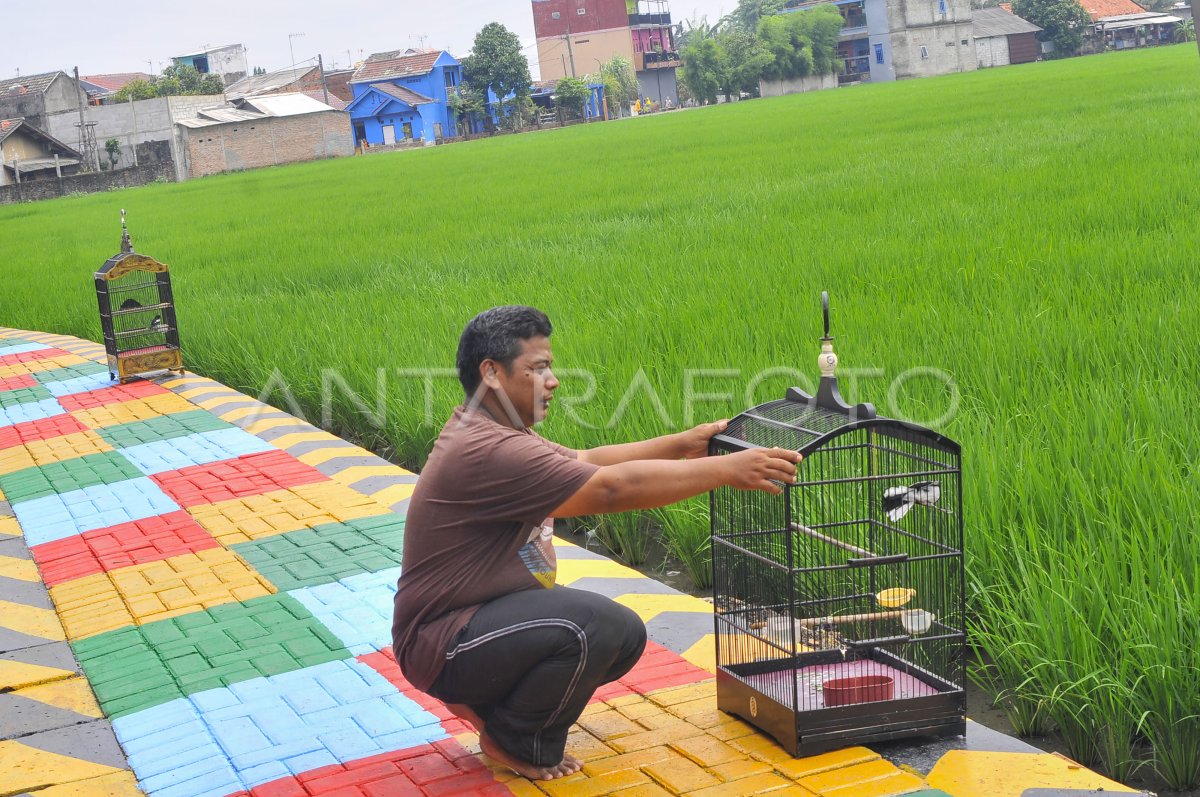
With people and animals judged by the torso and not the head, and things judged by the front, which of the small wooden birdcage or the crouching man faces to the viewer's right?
the crouching man

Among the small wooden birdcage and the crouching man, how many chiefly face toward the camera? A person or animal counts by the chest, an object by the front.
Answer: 1

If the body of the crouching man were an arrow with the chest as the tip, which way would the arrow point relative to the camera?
to the viewer's right

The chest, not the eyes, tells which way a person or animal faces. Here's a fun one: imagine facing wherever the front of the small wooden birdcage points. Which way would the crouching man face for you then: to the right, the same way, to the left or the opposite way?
to the left

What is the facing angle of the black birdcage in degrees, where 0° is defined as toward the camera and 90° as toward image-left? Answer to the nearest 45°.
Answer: approximately 315°

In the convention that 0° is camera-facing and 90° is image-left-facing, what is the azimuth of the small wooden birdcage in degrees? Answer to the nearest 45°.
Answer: approximately 0°

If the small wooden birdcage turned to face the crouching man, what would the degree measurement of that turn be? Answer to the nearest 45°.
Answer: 0° — it already faces them

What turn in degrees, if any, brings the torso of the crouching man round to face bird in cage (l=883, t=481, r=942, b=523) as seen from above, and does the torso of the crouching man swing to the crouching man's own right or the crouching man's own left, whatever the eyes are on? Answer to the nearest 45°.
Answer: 0° — they already face it
